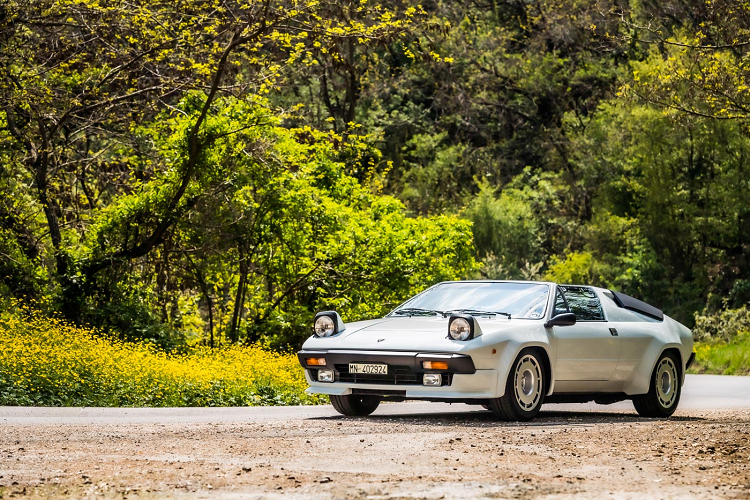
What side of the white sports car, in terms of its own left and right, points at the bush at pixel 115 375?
right

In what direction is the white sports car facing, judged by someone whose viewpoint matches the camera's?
facing the viewer and to the left of the viewer
